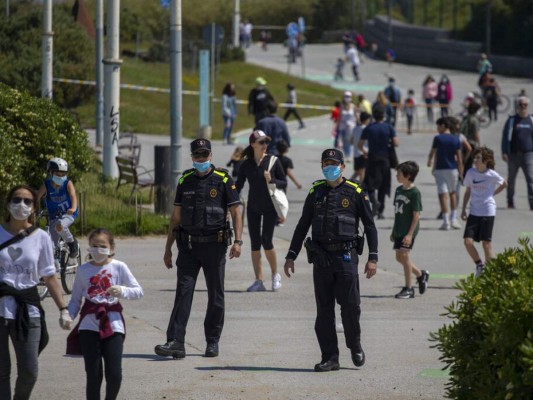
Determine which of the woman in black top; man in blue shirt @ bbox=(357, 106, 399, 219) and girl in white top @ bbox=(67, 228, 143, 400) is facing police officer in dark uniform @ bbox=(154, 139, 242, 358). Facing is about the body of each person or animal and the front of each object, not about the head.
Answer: the woman in black top

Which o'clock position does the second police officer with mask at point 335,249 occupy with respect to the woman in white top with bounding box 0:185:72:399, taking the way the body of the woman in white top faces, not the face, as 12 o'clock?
The second police officer with mask is roughly at 8 o'clock from the woman in white top.

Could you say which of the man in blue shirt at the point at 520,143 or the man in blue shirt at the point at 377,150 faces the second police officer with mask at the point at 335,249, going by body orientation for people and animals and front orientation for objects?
the man in blue shirt at the point at 520,143

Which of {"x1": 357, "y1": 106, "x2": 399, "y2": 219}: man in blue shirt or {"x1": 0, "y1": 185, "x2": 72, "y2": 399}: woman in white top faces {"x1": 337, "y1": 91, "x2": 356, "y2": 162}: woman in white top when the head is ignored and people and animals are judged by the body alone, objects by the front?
the man in blue shirt

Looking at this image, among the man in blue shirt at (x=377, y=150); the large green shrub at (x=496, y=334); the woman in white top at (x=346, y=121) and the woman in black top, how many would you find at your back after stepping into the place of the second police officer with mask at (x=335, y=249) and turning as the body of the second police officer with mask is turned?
3

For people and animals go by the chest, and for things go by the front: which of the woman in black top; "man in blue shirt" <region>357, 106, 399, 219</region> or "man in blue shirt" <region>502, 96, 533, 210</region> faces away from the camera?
"man in blue shirt" <region>357, 106, 399, 219</region>

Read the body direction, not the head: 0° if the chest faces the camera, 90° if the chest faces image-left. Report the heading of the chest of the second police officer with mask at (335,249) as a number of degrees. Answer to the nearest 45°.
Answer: approximately 0°

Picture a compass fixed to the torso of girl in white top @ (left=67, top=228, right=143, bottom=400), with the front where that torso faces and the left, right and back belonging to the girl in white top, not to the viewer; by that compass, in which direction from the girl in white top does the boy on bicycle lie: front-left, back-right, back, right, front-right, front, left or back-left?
back

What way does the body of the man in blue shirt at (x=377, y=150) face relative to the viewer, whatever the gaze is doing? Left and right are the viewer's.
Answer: facing away from the viewer

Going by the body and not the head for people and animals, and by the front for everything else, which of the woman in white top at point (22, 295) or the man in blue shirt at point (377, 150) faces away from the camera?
the man in blue shirt

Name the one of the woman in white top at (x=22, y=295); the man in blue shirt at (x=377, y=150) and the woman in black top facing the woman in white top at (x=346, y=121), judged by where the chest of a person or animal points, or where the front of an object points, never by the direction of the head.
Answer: the man in blue shirt

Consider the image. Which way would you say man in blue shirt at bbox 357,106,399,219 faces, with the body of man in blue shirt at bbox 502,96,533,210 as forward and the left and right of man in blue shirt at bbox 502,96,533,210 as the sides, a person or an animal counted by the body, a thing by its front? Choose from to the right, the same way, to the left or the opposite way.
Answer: the opposite way
